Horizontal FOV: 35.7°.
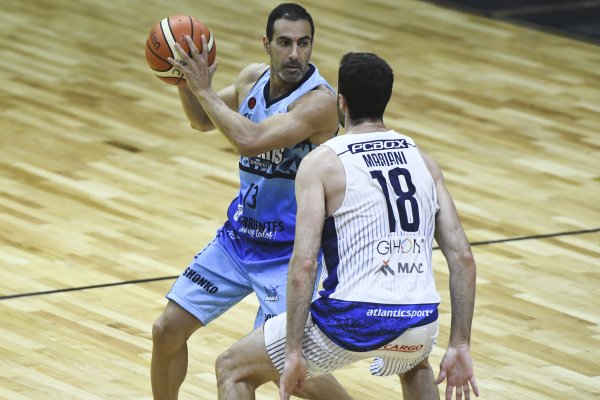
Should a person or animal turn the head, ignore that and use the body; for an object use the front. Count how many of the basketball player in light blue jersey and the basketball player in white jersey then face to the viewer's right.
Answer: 0

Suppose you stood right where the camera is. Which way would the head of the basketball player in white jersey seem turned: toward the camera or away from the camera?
away from the camera

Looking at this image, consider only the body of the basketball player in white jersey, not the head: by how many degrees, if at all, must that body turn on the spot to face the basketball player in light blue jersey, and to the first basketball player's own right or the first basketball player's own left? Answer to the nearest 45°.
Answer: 0° — they already face them

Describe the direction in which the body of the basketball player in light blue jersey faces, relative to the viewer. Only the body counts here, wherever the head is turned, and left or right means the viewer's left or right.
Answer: facing the viewer and to the left of the viewer

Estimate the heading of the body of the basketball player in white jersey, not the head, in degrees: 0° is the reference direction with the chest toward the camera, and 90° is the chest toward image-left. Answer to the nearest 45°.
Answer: approximately 135°

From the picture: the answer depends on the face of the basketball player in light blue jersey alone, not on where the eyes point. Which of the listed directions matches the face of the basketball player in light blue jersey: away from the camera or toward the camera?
toward the camera
